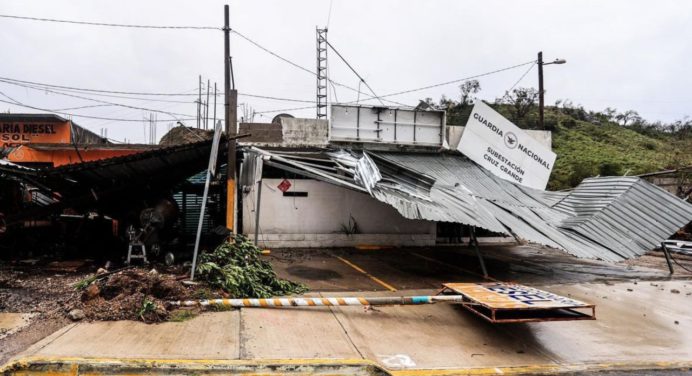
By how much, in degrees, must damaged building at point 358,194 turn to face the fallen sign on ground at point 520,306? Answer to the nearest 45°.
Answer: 0° — it already faces it

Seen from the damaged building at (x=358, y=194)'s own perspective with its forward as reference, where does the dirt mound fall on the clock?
The dirt mound is roughly at 1 o'clock from the damaged building.

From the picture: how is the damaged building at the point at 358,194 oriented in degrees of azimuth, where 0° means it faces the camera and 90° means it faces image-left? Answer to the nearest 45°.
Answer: approximately 0°

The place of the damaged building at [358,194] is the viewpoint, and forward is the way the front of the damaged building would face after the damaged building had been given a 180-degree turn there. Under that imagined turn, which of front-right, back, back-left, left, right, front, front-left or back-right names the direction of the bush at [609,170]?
front-right
